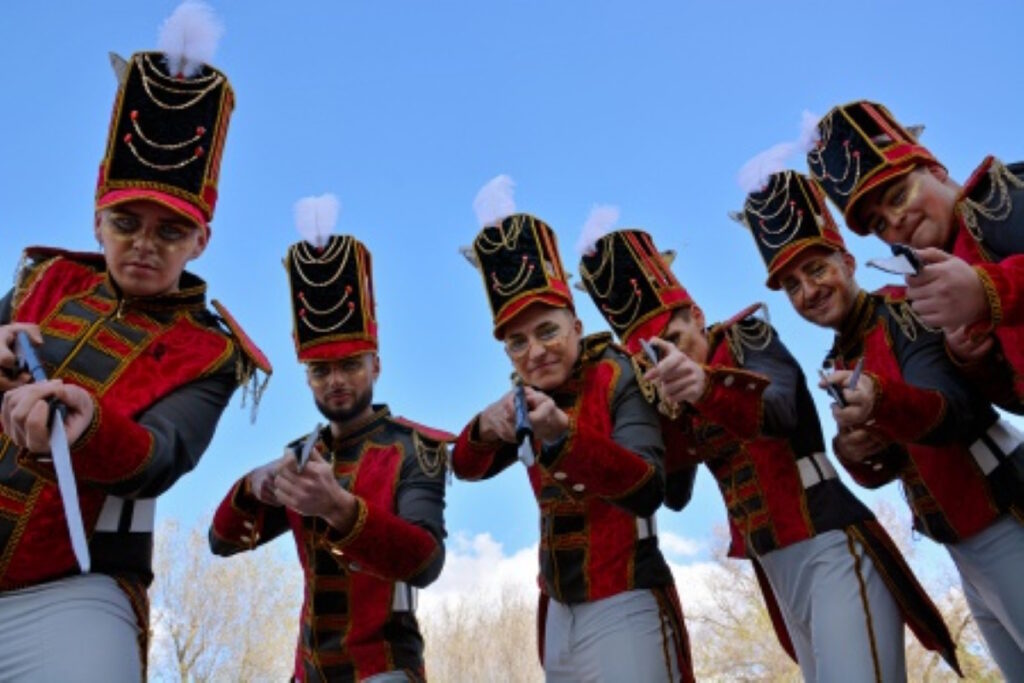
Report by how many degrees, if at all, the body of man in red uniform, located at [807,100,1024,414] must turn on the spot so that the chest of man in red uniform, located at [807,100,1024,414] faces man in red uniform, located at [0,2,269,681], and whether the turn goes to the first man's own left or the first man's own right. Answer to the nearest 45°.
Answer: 0° — they already face them

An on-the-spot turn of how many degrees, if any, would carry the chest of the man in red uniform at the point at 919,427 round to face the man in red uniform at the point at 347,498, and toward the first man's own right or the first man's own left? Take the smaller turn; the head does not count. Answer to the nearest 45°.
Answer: approximately 45° to the first man's own right

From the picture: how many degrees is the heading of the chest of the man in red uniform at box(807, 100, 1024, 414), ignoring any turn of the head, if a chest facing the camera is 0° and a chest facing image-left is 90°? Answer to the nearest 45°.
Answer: approximately 45°

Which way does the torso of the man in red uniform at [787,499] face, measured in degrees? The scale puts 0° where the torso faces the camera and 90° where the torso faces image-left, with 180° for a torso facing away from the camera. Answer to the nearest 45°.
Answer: approximately 45°

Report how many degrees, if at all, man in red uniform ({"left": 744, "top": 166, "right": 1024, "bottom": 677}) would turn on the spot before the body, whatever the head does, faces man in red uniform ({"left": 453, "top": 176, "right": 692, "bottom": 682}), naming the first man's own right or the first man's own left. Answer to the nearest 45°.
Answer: approximately 45° to the first man's own right

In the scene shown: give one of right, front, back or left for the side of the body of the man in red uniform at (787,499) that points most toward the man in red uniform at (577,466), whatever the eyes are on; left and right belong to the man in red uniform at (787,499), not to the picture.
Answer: front

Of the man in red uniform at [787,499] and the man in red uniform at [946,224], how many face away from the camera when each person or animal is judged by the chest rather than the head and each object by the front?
0

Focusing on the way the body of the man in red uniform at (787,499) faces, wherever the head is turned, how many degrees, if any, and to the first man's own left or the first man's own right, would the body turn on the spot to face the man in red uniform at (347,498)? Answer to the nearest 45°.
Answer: approximately 45° to the first man's own right

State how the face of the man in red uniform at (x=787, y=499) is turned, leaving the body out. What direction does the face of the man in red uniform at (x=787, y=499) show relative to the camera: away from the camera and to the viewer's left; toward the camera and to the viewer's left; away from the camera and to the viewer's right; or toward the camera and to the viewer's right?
toward the camera and to the viewer's left
